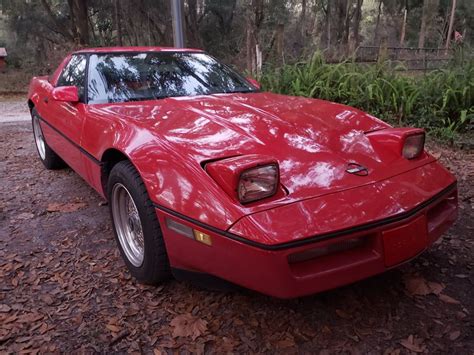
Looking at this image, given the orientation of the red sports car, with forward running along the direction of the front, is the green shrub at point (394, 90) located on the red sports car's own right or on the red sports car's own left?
on the red sports car's own left

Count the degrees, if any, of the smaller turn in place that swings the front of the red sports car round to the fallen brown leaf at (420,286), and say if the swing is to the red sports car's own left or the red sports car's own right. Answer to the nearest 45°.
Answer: approximately 45° to the red sports car's own left

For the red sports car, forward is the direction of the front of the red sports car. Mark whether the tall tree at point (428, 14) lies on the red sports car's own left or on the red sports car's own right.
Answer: on the red sports car's own left

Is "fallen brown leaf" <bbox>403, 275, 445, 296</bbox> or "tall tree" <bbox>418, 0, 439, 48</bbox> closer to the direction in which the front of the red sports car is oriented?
the fallen brown leaf

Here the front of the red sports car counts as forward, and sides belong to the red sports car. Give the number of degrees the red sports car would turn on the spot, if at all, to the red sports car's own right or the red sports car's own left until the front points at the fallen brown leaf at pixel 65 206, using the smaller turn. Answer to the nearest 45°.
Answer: approximately 90° to the red sports car's own right

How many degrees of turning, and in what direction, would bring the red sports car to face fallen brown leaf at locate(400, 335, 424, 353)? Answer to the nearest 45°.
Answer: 0° — it already faces it

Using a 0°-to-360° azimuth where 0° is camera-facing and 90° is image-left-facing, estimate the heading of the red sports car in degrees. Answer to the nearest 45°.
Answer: approximately 315°

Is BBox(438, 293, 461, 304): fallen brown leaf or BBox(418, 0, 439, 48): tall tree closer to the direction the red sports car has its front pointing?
the fallen brown leaf
